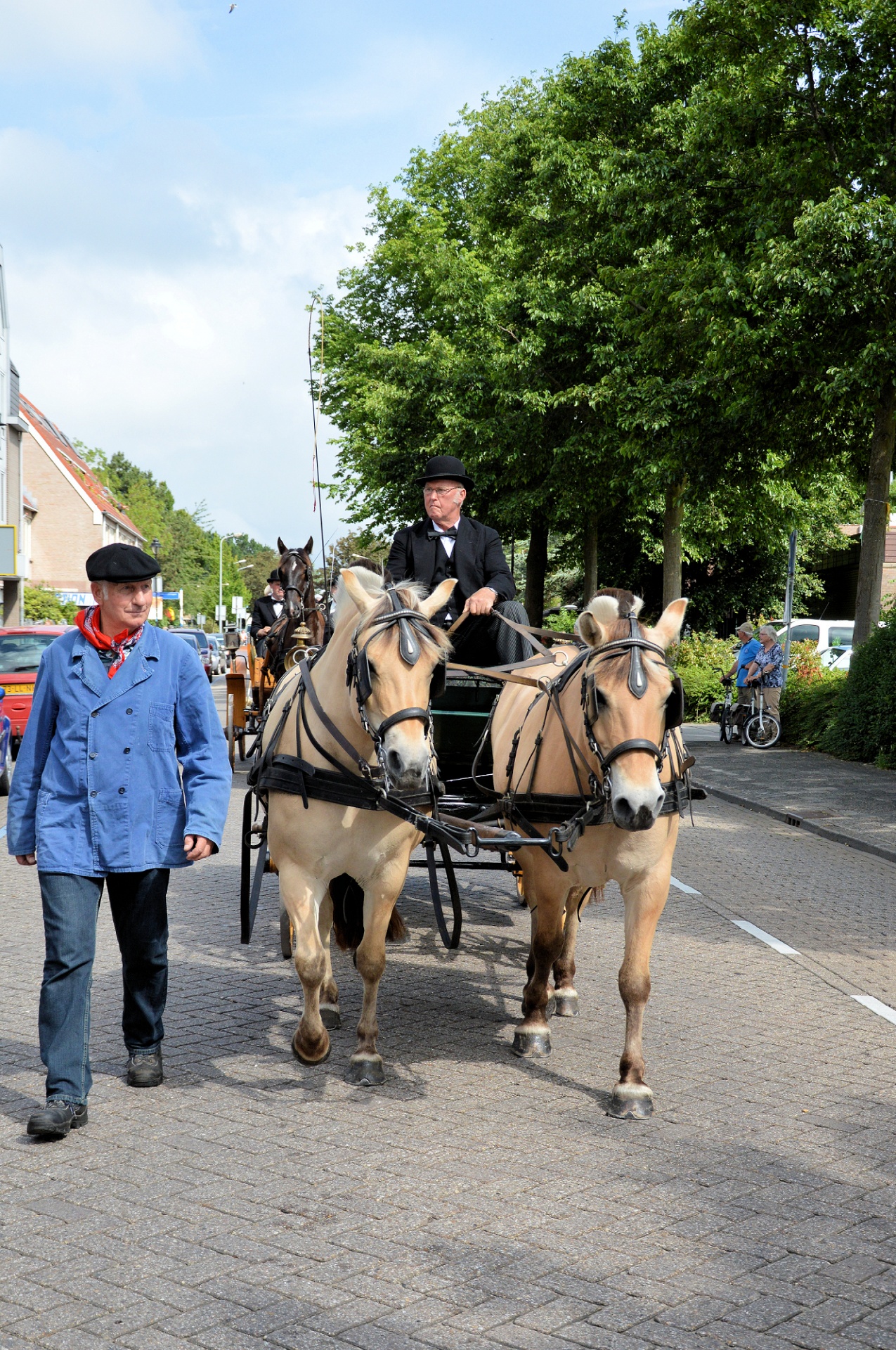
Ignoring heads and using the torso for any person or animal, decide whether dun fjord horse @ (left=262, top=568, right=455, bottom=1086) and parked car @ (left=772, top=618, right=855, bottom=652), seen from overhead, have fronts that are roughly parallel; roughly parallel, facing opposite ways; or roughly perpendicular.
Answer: roughly perpendicular

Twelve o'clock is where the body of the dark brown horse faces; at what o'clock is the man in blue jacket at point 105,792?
The man in blue jacket is roughly at 12 o'clock from the dark brown horse.

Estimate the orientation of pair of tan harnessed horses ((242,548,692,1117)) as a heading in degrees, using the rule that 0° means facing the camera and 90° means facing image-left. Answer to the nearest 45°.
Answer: approximately 0°

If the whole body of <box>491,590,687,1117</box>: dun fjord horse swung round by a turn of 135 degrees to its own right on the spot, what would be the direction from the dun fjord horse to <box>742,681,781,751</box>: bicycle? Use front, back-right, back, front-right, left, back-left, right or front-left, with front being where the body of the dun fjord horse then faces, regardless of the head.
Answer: front-right

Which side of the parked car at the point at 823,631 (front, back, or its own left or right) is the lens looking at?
left

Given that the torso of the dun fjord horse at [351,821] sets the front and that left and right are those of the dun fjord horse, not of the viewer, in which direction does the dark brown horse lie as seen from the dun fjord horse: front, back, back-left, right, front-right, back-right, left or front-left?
back

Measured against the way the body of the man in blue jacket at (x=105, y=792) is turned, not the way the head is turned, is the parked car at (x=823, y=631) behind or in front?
behind

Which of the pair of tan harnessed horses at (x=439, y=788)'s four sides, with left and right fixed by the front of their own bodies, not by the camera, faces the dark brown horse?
back

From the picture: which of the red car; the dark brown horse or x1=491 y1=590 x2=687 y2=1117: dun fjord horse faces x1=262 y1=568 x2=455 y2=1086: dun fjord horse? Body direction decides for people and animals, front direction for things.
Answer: the dark brown horse

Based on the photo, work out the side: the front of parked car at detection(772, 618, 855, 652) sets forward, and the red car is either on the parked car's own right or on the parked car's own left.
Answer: on the parked car's own left
